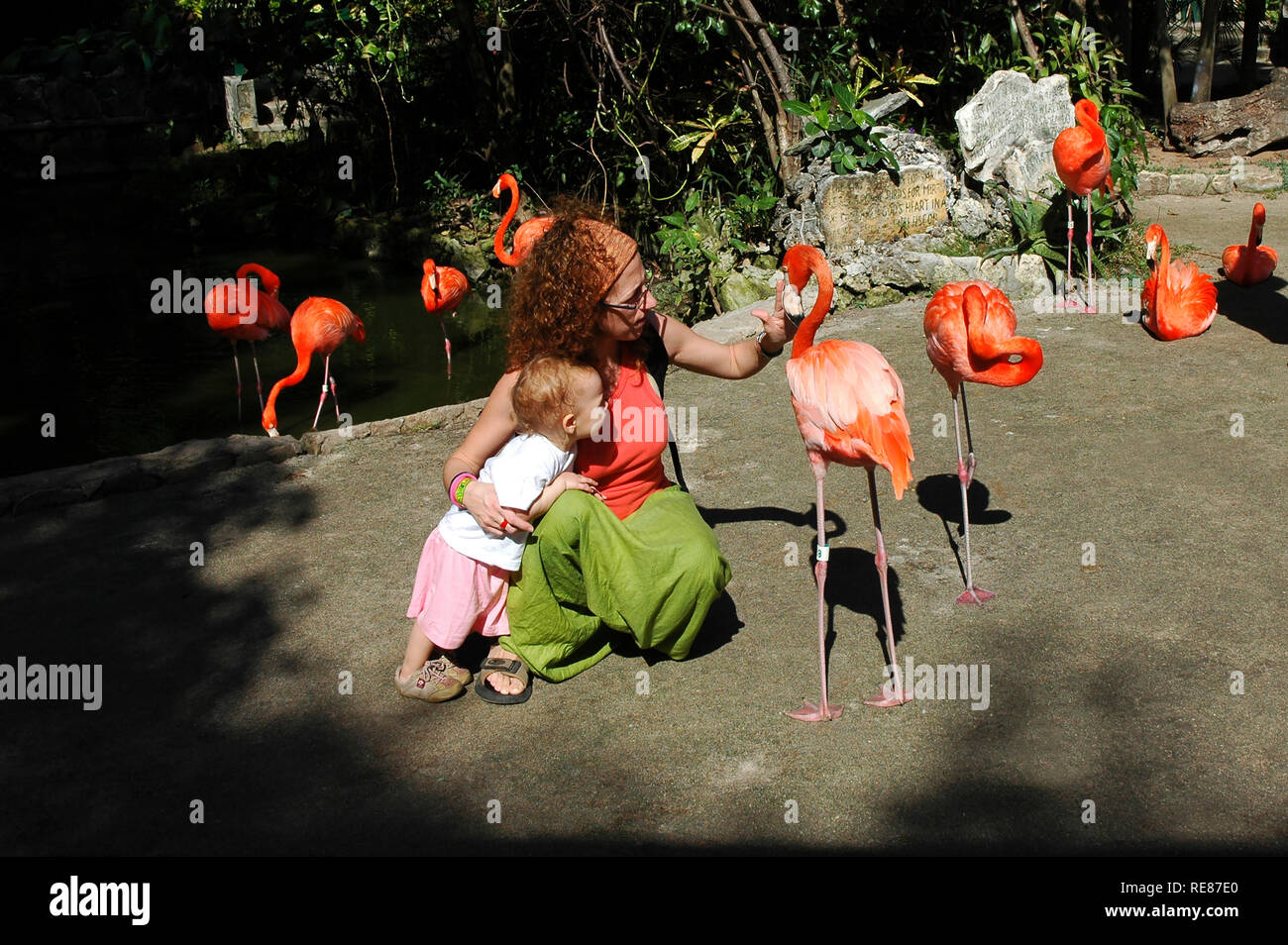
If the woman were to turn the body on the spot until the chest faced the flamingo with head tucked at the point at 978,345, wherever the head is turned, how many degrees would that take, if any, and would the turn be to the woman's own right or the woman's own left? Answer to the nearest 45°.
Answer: approximately 90° to the woman's own left

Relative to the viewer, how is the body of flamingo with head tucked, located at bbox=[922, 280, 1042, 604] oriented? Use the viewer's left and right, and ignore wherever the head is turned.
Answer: facing the viewer and to the right of the viewer

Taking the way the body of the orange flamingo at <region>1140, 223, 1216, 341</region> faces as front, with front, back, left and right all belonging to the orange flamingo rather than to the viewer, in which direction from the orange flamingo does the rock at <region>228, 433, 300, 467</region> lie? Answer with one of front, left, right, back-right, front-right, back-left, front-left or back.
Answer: front

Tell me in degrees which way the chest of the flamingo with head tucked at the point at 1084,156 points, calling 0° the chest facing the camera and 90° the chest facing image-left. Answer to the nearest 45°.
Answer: approximately 315°

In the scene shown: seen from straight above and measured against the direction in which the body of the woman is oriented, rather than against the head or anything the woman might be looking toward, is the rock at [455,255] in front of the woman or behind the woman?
behind

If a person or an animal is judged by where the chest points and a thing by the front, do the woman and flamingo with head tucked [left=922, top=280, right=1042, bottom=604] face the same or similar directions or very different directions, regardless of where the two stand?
same or similar directions

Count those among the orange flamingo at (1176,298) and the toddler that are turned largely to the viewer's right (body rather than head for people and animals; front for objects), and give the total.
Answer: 1

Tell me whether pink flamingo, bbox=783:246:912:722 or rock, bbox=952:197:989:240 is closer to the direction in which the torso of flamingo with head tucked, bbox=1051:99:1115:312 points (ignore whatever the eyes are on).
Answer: the pink flamingo

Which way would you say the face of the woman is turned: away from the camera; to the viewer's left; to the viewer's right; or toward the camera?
to the viewer's right

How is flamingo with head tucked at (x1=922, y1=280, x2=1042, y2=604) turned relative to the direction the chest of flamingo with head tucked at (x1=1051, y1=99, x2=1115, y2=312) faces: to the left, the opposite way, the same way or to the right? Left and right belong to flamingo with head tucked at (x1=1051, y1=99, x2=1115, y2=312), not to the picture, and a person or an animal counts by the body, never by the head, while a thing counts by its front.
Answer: the same way

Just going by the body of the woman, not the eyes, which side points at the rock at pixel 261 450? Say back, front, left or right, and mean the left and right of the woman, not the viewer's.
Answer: back

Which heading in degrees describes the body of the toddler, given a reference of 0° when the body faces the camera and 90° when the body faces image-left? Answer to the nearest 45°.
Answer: approximately 270°

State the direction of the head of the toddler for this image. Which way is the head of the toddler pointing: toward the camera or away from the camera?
away from the camera
